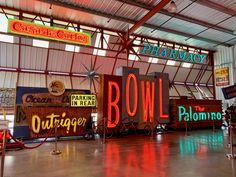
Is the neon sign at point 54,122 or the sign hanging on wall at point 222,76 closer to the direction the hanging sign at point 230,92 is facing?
the neon sign

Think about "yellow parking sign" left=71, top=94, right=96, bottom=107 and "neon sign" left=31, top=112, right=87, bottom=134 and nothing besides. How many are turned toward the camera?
2

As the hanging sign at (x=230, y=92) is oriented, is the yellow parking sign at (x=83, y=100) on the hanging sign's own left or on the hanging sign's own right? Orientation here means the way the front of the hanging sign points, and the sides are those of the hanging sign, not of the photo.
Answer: on the hanging sign's own right

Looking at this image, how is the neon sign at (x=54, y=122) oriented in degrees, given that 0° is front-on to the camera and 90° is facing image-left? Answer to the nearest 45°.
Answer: approximately 0°

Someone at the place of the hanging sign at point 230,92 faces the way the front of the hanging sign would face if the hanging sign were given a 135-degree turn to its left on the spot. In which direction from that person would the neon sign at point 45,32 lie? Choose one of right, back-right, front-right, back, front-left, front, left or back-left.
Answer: back

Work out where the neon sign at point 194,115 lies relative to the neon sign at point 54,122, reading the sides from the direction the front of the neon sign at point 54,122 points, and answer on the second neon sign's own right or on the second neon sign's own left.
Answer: on the second neon sign's own left

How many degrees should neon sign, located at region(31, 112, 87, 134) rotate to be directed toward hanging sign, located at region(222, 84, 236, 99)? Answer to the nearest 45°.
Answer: approximately 45° to its left

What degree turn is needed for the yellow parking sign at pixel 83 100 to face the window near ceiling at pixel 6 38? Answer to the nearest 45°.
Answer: approximately 135° to its right

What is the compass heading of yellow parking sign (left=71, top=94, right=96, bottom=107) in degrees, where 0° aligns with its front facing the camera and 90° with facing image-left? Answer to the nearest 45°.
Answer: approximately 0°
